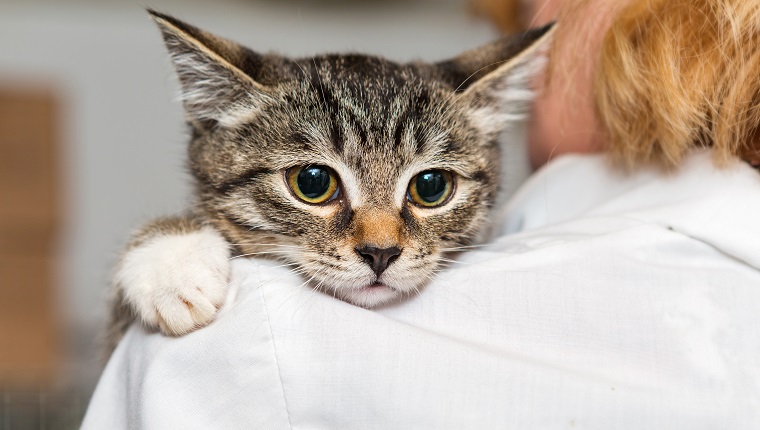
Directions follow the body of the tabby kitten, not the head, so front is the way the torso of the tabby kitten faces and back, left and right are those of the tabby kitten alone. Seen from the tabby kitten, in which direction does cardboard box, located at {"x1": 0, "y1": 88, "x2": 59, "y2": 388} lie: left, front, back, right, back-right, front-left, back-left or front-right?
back-right

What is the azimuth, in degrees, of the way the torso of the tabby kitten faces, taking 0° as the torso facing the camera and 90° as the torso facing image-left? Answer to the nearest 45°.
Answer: approximately 0°
